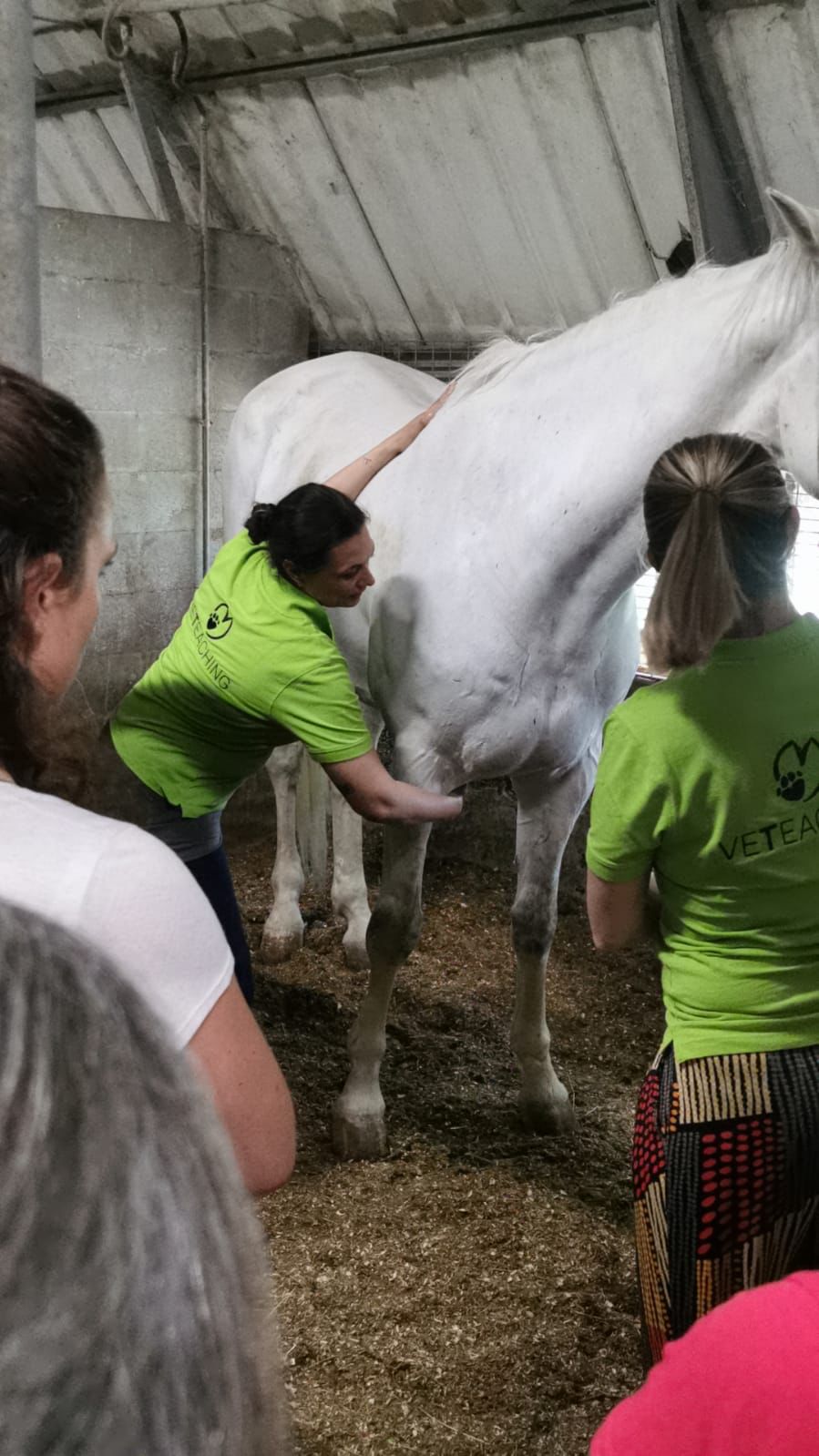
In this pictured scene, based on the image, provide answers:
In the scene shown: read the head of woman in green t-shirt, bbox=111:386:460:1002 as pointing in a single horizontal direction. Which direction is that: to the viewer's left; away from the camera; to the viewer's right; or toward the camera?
to the viewer's right

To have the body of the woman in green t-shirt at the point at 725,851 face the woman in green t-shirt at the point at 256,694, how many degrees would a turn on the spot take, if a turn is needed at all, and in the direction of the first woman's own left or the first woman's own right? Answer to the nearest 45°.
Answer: approximately 45° to the first woman's own left

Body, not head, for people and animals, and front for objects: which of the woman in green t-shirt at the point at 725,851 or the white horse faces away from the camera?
the woman in green t-shirt

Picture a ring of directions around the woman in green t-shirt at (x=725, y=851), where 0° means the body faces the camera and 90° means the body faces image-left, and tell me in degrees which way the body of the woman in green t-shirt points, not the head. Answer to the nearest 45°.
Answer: approximately 180°

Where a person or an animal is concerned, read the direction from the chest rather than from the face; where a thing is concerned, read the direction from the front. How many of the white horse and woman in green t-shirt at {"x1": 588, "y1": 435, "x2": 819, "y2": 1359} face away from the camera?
1
